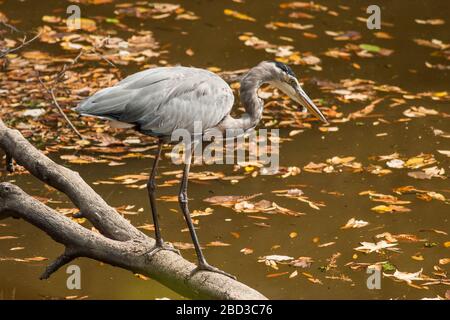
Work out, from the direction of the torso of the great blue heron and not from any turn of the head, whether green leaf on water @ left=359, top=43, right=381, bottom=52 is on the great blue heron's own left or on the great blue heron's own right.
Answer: on the great blue heron's own left

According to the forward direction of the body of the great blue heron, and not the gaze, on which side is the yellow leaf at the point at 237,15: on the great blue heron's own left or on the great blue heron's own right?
on the great blue heron's own left

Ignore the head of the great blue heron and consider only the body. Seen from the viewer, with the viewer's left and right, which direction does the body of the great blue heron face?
facing to the right of the viewer
